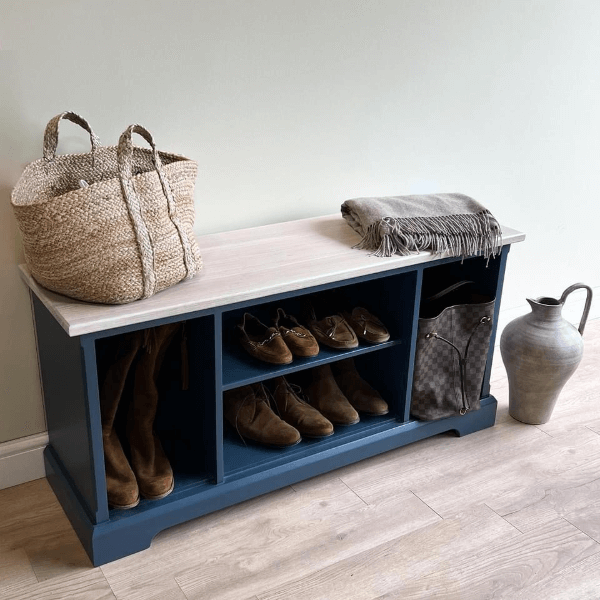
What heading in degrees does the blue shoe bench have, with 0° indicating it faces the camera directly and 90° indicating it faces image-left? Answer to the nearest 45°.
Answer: approximately 315°

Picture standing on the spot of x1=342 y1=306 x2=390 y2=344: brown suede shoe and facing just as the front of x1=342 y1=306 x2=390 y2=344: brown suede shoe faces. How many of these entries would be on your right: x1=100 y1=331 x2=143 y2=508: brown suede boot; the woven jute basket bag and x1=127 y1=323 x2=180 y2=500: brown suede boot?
3

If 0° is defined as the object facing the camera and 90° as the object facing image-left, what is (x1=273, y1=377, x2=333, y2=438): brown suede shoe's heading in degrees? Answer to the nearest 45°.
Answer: approximately 315°

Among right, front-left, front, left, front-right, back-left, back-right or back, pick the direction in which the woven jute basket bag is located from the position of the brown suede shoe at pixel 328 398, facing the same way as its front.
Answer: right

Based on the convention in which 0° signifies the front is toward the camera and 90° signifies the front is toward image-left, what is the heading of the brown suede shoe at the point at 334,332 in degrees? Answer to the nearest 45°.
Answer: approximately 315°

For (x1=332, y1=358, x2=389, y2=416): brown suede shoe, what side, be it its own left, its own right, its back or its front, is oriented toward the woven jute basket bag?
right

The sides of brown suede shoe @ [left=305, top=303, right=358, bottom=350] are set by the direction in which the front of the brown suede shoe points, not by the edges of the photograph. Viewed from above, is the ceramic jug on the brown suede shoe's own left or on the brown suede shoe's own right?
on the brown suede shoe's own left
